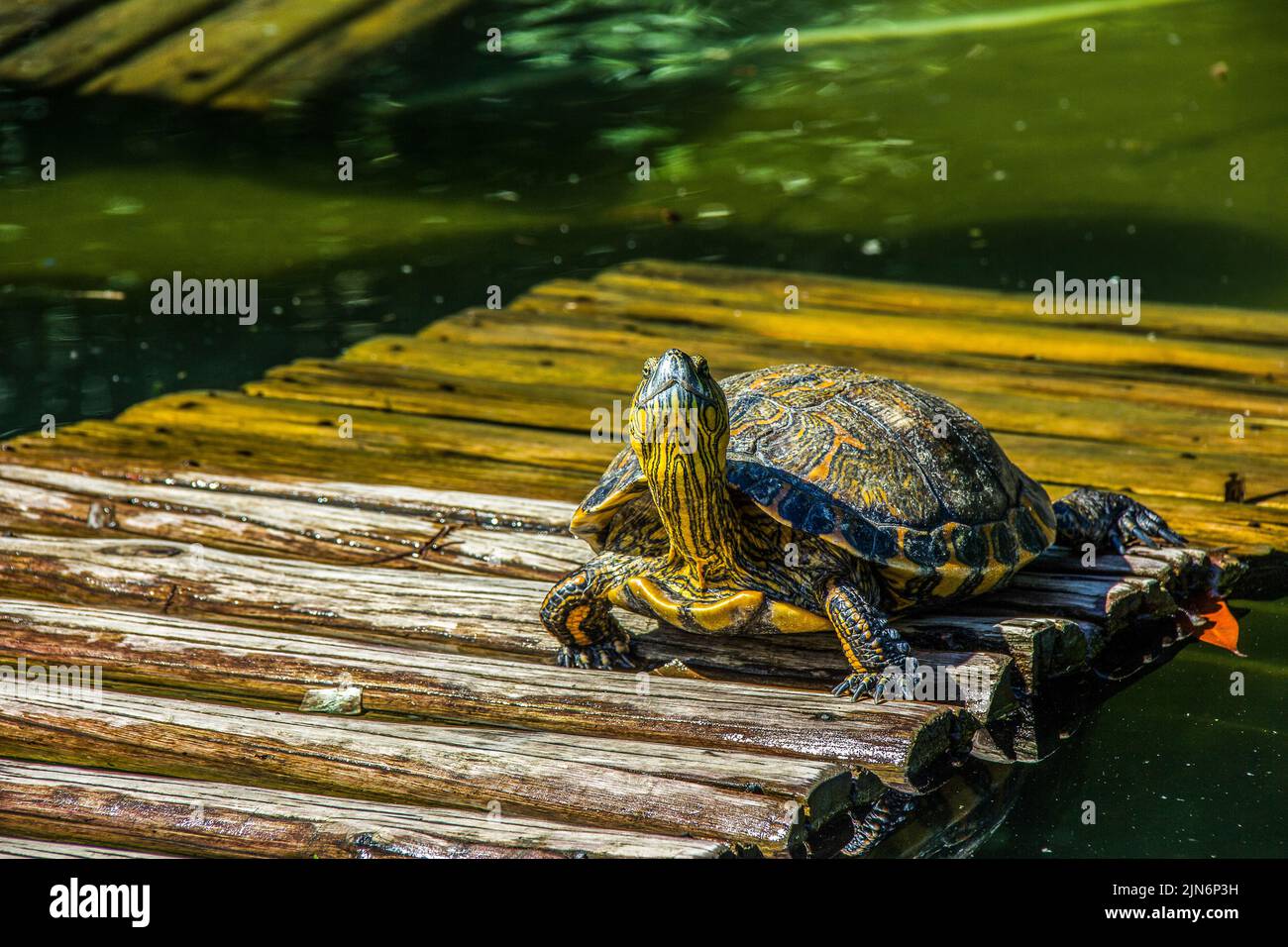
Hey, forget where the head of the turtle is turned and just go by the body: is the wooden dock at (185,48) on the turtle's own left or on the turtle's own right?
on the turtle's own right

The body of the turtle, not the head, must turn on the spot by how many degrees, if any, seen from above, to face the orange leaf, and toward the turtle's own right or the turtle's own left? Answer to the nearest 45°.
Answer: approximately 180°

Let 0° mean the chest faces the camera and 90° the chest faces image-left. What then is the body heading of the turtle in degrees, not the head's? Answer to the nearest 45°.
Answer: approximately 45°
